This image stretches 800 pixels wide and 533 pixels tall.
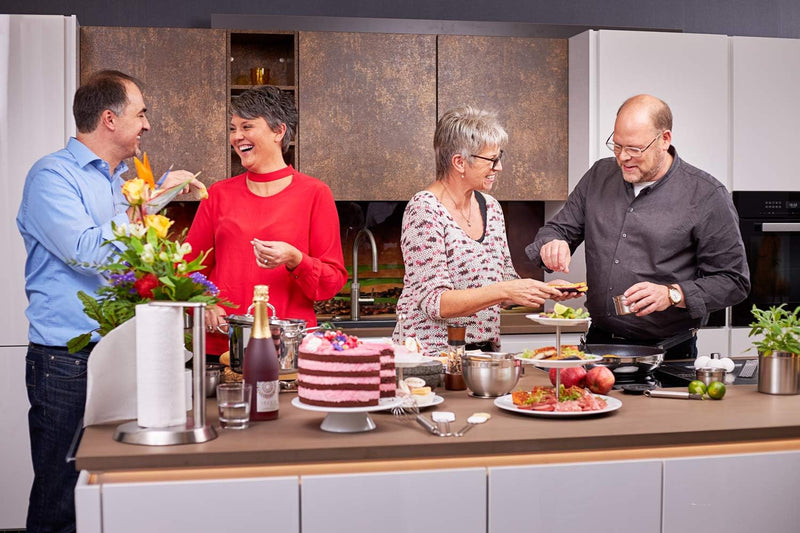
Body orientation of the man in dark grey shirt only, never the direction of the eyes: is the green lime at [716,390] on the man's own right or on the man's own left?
on the man's own left

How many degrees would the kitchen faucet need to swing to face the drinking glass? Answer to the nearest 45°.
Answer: approximately 45° to its right

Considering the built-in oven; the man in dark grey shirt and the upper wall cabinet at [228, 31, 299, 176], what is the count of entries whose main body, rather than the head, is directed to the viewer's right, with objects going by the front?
0

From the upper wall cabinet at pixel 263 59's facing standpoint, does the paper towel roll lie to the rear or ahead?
ahead

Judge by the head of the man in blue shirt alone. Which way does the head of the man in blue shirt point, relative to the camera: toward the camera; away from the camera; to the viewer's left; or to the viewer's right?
to the viewer's right

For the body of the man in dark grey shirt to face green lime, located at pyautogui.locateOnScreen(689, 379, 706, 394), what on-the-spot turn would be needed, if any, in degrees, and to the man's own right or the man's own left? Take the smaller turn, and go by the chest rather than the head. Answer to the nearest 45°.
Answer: approximately 45° to the man's own left

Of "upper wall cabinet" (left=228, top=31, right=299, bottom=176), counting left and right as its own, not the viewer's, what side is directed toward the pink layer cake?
front

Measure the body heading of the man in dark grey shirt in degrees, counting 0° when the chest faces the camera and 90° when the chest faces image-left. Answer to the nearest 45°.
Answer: approximately 45°

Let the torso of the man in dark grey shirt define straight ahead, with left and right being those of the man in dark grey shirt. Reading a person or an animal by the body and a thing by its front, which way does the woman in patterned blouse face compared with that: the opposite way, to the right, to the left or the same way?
to the left

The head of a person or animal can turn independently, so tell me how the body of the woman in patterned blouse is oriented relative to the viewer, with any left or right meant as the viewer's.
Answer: facing the viewer and to the right of the viewer

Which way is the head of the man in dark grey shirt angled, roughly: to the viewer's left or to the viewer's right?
to the viewer's left

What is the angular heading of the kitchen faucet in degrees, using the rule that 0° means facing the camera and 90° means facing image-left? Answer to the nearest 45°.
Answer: approximately 315°

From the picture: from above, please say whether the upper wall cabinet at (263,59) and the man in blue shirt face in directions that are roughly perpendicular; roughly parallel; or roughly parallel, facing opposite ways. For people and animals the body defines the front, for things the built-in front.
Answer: roughly perpendicular

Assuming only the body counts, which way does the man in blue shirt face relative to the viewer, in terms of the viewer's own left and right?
facing to the right of the viewer

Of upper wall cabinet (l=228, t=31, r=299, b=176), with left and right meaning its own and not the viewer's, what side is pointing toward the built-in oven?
left

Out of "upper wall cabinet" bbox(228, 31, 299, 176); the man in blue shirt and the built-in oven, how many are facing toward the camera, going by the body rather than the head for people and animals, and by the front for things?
2

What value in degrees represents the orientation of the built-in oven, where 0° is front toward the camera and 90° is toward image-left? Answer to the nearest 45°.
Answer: approximately 0°
